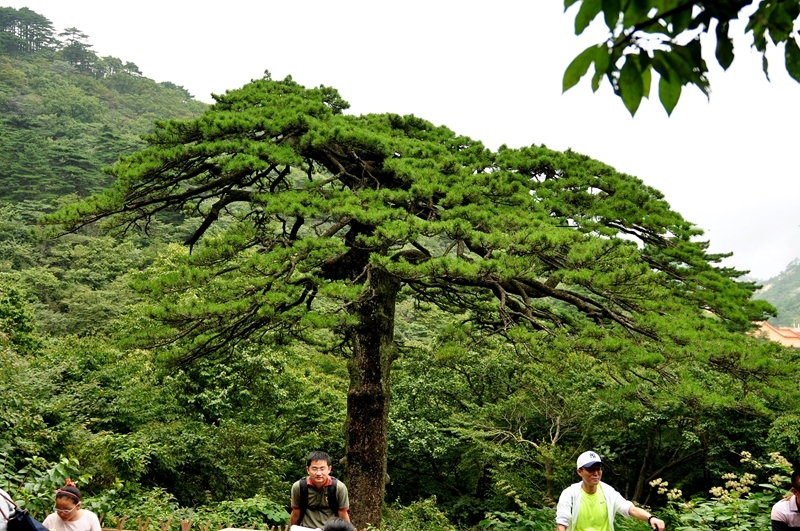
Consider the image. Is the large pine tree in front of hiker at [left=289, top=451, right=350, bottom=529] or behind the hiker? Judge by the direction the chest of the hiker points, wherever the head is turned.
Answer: behind

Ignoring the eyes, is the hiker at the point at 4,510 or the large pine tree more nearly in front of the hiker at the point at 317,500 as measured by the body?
the hiker

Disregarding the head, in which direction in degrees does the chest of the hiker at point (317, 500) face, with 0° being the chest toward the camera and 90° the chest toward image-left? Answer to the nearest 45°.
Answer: approximately 0°

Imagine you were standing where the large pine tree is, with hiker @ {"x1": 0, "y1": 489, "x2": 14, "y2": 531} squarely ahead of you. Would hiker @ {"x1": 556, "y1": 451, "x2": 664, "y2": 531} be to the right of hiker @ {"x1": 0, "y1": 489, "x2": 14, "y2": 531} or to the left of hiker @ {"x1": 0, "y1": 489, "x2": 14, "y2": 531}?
left

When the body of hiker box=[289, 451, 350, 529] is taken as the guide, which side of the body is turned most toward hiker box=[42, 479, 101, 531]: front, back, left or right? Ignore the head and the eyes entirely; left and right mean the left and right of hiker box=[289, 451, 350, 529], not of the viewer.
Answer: right

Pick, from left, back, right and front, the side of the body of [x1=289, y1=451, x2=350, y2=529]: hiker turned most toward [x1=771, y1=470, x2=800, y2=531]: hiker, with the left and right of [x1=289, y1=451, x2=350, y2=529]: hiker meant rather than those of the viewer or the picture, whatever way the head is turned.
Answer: left

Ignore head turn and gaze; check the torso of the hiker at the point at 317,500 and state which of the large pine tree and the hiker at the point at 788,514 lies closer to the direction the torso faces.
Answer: the hiker
